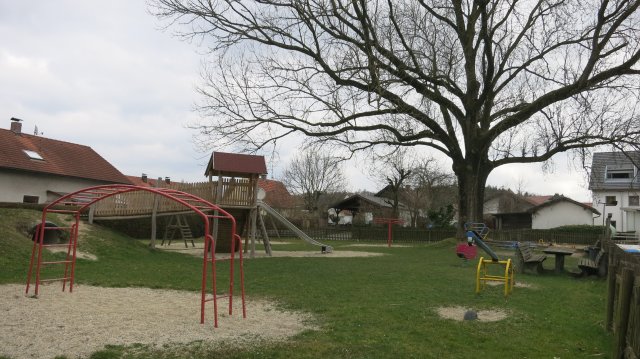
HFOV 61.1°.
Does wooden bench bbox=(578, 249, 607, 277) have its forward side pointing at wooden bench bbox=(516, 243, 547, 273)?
yes

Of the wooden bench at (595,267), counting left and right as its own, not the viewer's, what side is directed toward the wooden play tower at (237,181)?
front

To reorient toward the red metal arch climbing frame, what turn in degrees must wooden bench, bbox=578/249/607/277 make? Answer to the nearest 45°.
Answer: approximately 45° to its left

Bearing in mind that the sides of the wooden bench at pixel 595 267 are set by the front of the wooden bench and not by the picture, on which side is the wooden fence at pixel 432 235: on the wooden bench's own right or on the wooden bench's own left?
on the wooden bench's own right

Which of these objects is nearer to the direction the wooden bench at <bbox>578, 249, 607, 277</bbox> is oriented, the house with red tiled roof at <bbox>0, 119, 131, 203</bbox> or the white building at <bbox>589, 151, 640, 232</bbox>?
the house with red tiled roof

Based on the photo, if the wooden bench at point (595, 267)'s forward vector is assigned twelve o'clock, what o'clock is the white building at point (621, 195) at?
The white building is roughly at 3 o'clock from the wooden bench.

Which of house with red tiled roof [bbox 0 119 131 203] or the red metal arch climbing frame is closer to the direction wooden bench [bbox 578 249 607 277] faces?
the house with red tiled roof

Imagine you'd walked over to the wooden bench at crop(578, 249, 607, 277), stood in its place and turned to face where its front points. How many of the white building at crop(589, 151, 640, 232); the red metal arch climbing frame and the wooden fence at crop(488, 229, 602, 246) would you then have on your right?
2

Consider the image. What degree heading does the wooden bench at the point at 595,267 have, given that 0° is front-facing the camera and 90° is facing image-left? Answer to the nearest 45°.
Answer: approximately 90°

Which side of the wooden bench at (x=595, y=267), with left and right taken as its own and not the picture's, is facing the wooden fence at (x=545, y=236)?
right
